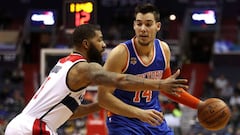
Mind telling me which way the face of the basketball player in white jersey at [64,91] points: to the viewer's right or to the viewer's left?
to the viewer's right

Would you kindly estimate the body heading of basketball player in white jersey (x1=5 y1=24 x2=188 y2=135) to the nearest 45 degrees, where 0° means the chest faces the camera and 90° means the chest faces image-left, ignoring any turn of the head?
approximately 270°

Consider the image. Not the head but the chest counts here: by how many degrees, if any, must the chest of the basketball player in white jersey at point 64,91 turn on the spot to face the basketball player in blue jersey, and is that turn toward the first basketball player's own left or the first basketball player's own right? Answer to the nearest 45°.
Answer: approximately 45° to the first basketball player's own left
